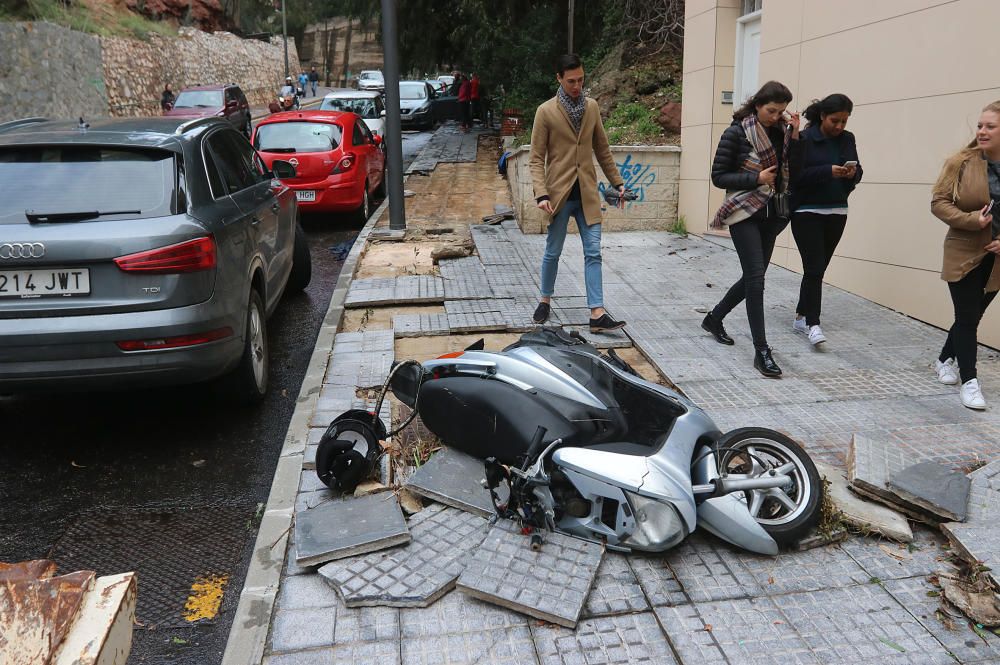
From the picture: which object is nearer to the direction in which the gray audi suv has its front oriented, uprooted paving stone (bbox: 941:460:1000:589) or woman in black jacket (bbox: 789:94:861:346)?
the woman in black jacket

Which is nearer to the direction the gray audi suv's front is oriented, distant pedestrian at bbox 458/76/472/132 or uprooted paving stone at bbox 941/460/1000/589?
the distant pedestrian

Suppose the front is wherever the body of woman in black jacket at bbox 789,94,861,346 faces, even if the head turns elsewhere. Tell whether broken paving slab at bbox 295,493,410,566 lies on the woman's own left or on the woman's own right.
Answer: on the woman's own right

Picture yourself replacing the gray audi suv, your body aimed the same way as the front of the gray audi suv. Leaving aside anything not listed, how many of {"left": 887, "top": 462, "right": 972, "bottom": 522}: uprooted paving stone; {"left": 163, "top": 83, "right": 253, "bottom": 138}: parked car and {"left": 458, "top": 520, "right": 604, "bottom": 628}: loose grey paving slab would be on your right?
2

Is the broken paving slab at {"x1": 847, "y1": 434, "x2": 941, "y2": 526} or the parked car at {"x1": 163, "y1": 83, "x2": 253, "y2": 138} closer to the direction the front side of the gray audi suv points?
the parked car

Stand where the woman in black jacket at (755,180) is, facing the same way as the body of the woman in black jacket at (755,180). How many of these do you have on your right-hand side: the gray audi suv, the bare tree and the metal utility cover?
2

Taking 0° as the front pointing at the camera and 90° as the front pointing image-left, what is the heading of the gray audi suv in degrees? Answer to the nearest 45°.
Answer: approximately 225°

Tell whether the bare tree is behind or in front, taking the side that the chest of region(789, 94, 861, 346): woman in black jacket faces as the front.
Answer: behind
